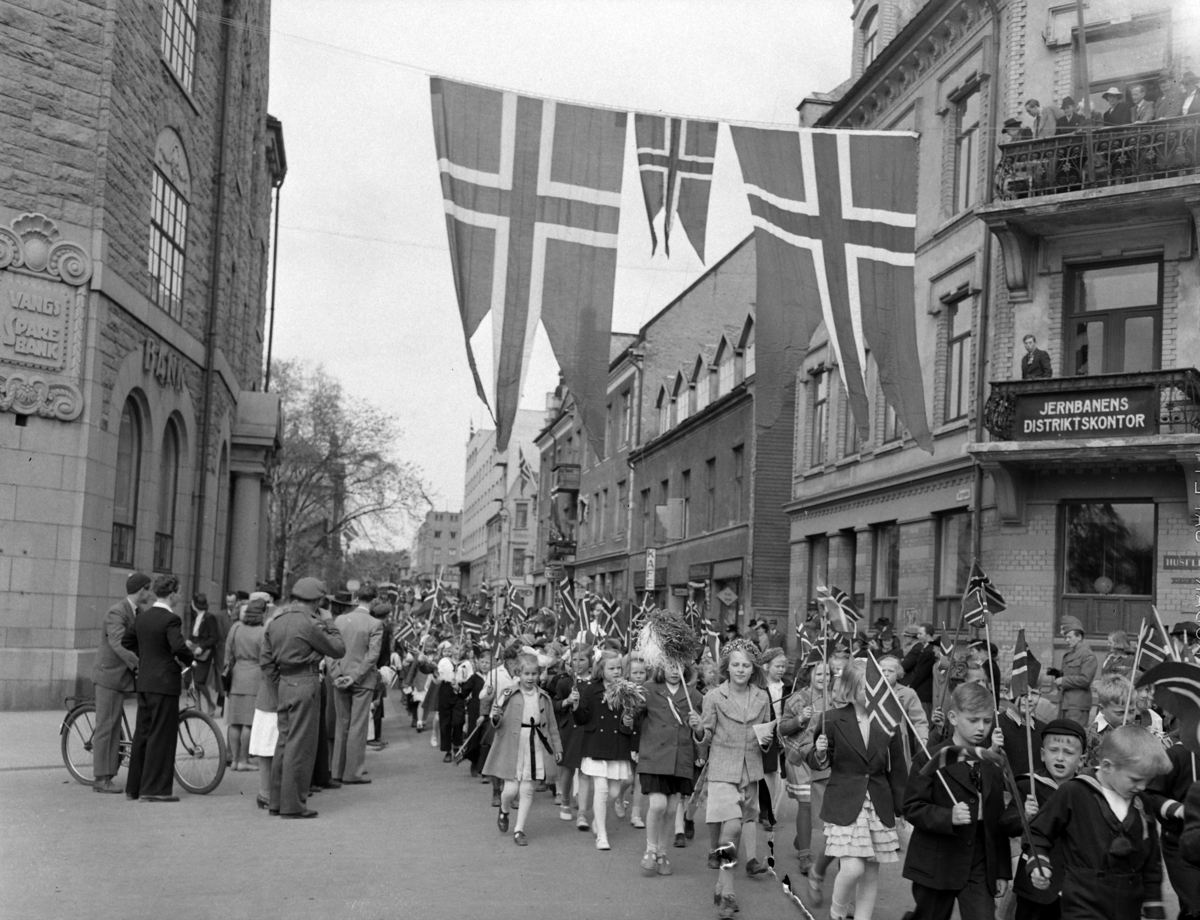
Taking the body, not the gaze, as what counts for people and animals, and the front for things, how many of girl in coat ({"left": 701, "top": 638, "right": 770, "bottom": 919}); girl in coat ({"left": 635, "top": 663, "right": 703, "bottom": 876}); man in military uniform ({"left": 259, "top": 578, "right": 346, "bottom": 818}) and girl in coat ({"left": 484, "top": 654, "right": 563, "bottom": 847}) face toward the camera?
3

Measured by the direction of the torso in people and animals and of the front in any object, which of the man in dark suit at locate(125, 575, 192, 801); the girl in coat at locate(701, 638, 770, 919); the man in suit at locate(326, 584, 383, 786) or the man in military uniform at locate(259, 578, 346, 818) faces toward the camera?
the girl in coat

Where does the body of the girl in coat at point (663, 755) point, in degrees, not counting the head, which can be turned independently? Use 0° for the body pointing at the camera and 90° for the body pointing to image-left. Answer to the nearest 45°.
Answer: approximately 0°

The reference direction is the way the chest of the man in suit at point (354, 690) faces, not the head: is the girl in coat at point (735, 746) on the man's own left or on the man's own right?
on the man's own right

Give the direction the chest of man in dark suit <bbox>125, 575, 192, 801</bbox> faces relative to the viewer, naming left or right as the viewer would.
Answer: facing away from the viewer and to the right of the viewer

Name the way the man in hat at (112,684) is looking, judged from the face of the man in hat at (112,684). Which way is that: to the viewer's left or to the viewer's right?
to the viewer's right

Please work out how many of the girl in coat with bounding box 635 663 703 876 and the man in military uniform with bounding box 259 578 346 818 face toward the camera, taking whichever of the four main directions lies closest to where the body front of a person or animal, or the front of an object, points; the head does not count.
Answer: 1

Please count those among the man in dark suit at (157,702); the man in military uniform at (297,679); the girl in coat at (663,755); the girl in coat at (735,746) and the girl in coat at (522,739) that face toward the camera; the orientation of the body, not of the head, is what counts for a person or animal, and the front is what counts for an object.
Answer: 3
